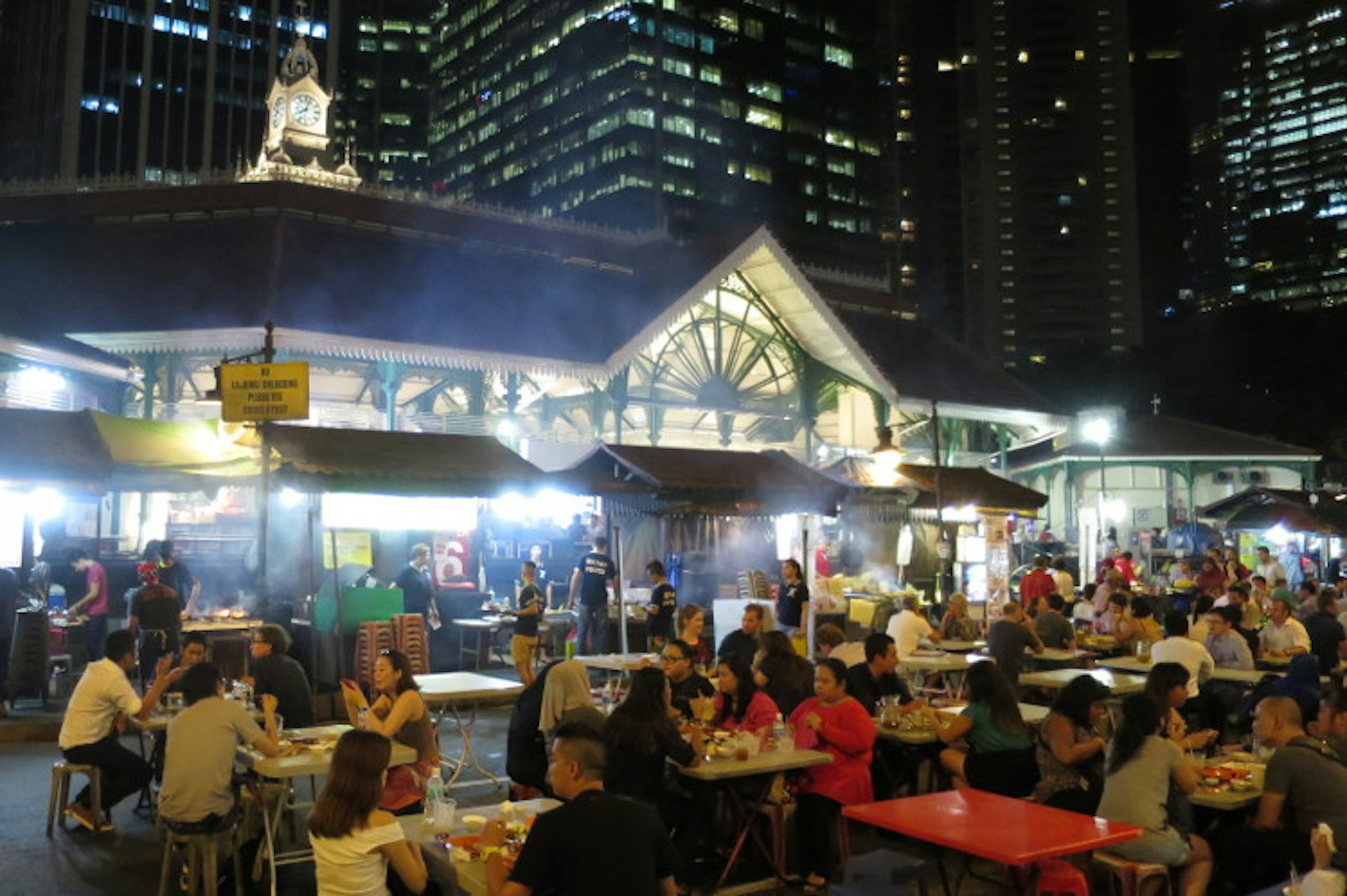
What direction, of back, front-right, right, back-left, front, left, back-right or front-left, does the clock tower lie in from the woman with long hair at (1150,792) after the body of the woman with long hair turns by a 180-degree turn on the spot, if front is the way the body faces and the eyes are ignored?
right

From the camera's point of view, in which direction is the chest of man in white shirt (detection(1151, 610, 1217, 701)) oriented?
away from the camera

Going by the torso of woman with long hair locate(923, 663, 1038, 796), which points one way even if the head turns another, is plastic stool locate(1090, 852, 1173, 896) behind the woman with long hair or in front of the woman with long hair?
behind

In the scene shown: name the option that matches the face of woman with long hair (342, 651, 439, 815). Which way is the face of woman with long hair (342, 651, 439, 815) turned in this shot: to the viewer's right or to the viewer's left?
to the viewer's left

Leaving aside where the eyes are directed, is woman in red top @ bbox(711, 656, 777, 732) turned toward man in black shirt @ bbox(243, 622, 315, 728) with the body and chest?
no

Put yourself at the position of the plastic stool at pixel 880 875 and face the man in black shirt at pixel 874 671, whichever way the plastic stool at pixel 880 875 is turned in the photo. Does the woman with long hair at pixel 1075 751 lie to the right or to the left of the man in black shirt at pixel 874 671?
right

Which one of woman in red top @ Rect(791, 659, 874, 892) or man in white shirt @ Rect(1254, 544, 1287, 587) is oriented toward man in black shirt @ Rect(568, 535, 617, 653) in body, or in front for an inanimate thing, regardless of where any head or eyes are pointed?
the man in white shirt

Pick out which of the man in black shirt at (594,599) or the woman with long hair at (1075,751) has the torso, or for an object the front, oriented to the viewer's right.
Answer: the woman with long hair

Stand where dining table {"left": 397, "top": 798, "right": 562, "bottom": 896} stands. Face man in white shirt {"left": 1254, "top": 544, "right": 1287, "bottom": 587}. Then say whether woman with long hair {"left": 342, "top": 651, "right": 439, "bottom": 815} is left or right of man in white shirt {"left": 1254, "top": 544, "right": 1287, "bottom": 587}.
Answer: left

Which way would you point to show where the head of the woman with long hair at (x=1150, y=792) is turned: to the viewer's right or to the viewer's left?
to the viewer's right

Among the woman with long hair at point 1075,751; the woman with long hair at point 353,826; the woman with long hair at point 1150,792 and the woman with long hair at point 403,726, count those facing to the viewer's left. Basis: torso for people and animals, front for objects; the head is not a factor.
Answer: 1

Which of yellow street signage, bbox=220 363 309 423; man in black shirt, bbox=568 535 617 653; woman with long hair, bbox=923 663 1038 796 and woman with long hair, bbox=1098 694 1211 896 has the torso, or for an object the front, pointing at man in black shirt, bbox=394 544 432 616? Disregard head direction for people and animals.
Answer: woman with long hair, bbox=923 663 1038 796

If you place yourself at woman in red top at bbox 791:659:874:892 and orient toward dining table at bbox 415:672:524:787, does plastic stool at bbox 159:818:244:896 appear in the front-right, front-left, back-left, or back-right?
front-left

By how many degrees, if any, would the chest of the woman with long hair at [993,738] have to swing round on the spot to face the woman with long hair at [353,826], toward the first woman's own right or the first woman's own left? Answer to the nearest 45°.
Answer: approximately 90° to the first woman's own left

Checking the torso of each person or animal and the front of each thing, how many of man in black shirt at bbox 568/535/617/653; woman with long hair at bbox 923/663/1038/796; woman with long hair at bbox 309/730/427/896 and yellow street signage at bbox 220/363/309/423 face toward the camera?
1
